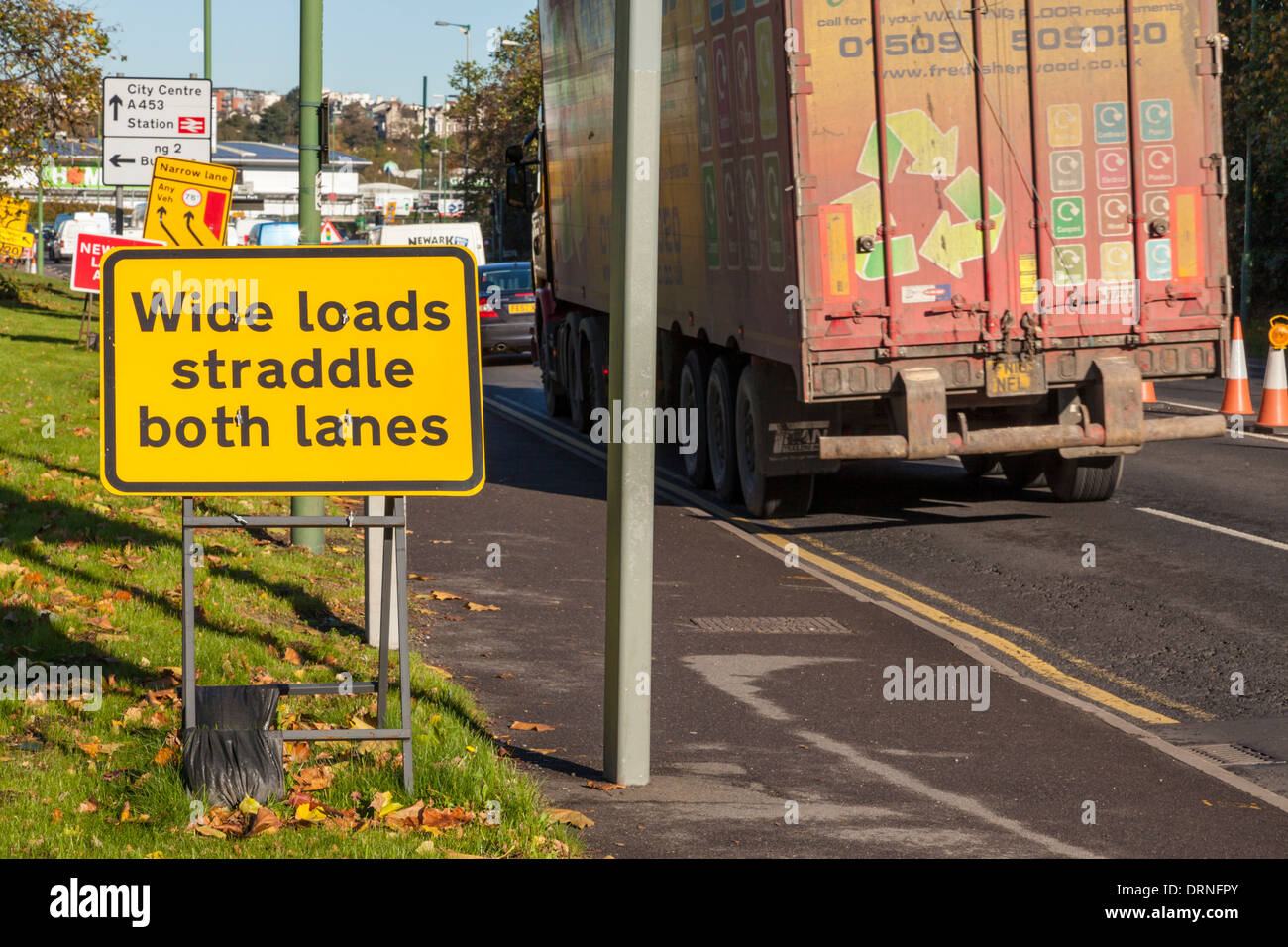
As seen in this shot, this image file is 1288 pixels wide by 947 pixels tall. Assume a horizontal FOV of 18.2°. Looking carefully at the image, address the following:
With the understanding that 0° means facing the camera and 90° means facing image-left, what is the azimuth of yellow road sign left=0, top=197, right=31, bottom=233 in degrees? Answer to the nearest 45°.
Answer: approximately 0°

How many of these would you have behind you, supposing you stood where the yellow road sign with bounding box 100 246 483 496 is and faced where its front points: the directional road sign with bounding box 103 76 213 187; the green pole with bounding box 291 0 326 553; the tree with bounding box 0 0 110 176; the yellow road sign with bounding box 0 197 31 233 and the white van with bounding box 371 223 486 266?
5

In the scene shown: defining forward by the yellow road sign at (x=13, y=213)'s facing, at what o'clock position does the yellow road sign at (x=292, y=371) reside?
the yellow road sign at (x=292, y=371) is roughly at 12 o'clock from the yellow road sign at (x=13, y=213).

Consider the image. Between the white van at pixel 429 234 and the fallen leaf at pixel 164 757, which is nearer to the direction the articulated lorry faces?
the white van

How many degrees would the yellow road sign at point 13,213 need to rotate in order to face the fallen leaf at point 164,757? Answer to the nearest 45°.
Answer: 0° — it already faces it

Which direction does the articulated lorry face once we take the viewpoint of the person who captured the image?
facing away from the viewer and to the left of the viewer

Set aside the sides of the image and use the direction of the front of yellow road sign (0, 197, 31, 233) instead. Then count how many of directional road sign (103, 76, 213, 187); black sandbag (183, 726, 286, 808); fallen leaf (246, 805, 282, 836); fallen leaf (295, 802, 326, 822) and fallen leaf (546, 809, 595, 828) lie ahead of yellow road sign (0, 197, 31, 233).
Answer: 5

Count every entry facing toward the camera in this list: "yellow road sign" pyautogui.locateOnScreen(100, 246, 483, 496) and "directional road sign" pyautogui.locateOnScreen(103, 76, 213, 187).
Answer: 2

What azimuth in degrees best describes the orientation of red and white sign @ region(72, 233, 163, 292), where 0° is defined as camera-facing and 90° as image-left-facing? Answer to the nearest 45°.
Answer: approximately 0°

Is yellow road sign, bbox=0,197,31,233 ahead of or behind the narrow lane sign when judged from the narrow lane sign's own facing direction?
behind
